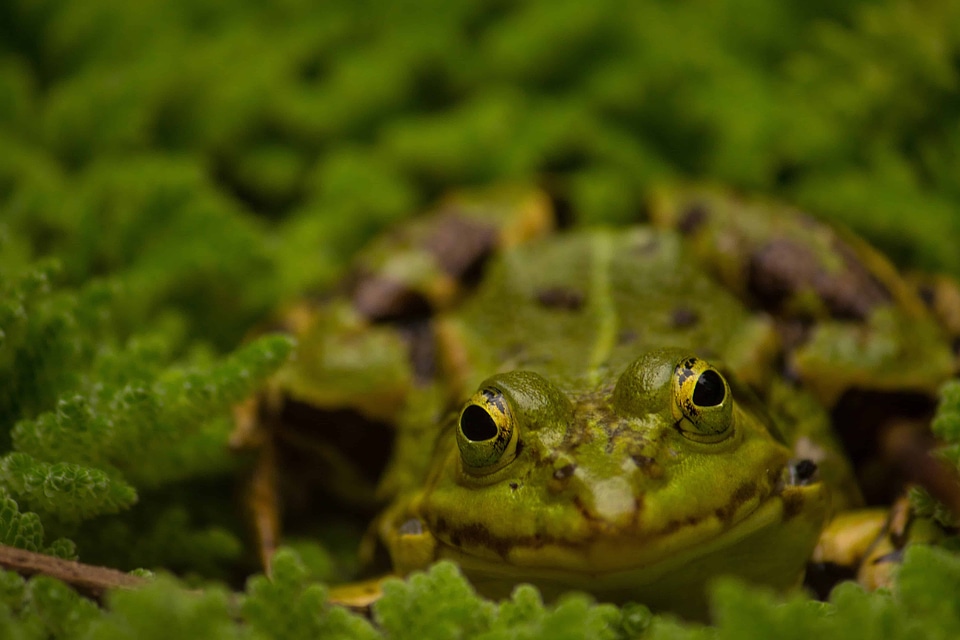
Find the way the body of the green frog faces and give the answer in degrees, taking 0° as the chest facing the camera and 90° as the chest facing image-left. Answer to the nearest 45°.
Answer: approximately 0°

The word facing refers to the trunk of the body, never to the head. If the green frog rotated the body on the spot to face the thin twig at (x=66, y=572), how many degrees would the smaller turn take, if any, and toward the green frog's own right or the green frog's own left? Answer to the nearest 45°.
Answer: approximately 45° to the green frog's own right
